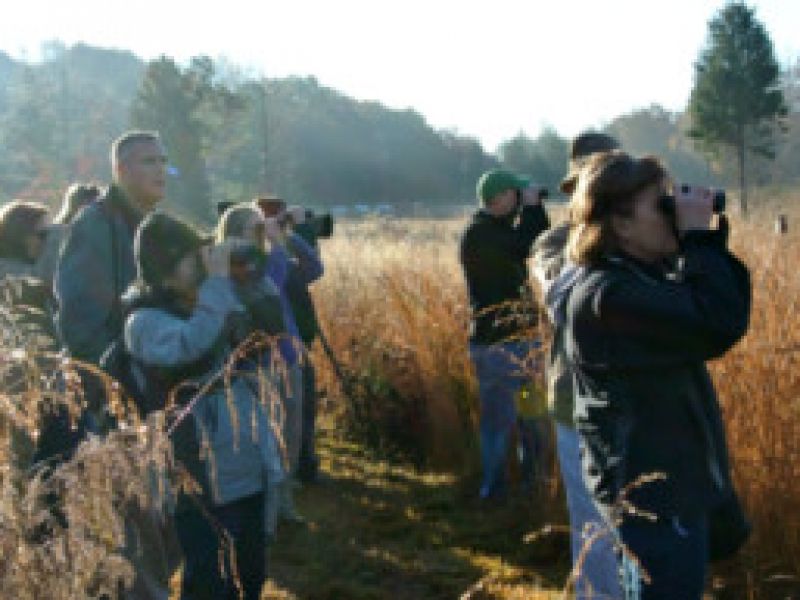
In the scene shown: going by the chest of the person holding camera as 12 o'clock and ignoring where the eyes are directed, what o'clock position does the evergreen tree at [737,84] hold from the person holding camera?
The evergreen tree is roughly at 10 o'clock from the person holding camera.

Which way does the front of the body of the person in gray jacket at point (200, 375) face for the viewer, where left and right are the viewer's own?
facing to the right of the viewer

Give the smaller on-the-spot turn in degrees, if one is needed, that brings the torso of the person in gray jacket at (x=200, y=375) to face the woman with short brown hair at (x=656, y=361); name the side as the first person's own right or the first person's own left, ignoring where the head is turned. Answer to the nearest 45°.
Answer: approximately 45° to the first person's own right

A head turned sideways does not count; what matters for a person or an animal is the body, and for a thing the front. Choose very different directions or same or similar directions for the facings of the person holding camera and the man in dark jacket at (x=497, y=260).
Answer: same or similar directions

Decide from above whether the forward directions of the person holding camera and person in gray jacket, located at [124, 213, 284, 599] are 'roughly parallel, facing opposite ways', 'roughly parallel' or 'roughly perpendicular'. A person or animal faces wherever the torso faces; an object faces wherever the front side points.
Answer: roughly parallel

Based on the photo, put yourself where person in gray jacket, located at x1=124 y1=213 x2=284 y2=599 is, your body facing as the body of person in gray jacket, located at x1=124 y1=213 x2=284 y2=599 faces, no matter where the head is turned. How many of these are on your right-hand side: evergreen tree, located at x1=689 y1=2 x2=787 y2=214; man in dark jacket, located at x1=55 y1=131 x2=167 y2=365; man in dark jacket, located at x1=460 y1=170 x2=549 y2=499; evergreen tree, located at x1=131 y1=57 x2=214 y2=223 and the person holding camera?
0

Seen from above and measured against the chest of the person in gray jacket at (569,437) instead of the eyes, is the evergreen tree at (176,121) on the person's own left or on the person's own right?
on the person's own left

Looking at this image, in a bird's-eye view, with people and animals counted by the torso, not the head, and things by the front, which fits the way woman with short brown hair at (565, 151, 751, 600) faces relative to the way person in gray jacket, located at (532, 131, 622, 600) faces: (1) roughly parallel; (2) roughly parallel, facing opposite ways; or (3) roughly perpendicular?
roughly parallel

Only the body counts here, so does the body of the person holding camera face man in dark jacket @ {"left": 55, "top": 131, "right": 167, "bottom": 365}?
no

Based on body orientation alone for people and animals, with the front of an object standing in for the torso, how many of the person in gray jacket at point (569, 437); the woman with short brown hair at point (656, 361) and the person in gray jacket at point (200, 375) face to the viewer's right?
3

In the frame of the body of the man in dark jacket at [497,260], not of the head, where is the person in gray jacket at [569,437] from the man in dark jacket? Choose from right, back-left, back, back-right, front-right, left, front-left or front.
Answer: right

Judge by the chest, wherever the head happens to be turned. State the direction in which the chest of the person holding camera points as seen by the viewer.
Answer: to the viewer's right

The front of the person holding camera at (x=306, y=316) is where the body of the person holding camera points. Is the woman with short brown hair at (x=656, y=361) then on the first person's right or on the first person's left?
on the first person's right

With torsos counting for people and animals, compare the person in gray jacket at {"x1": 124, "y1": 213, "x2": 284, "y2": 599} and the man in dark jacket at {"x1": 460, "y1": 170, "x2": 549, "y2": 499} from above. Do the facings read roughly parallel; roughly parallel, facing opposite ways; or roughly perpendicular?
roughly parallel

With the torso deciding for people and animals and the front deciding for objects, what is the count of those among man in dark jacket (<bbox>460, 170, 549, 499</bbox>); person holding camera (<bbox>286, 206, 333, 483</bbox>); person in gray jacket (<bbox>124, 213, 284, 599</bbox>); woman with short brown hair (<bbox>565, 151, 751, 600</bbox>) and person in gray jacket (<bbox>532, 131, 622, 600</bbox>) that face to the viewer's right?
5

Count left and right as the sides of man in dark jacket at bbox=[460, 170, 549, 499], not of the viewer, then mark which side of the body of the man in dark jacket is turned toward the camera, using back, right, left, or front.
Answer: right

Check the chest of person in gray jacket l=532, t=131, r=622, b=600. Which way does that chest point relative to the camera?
to the viewer's right

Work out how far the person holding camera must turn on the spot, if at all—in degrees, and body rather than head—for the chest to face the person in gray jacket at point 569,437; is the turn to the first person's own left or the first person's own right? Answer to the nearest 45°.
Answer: approximately 90° to the first person's own right

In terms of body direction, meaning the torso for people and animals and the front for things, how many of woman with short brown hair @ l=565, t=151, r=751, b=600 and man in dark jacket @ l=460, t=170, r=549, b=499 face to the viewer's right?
2
